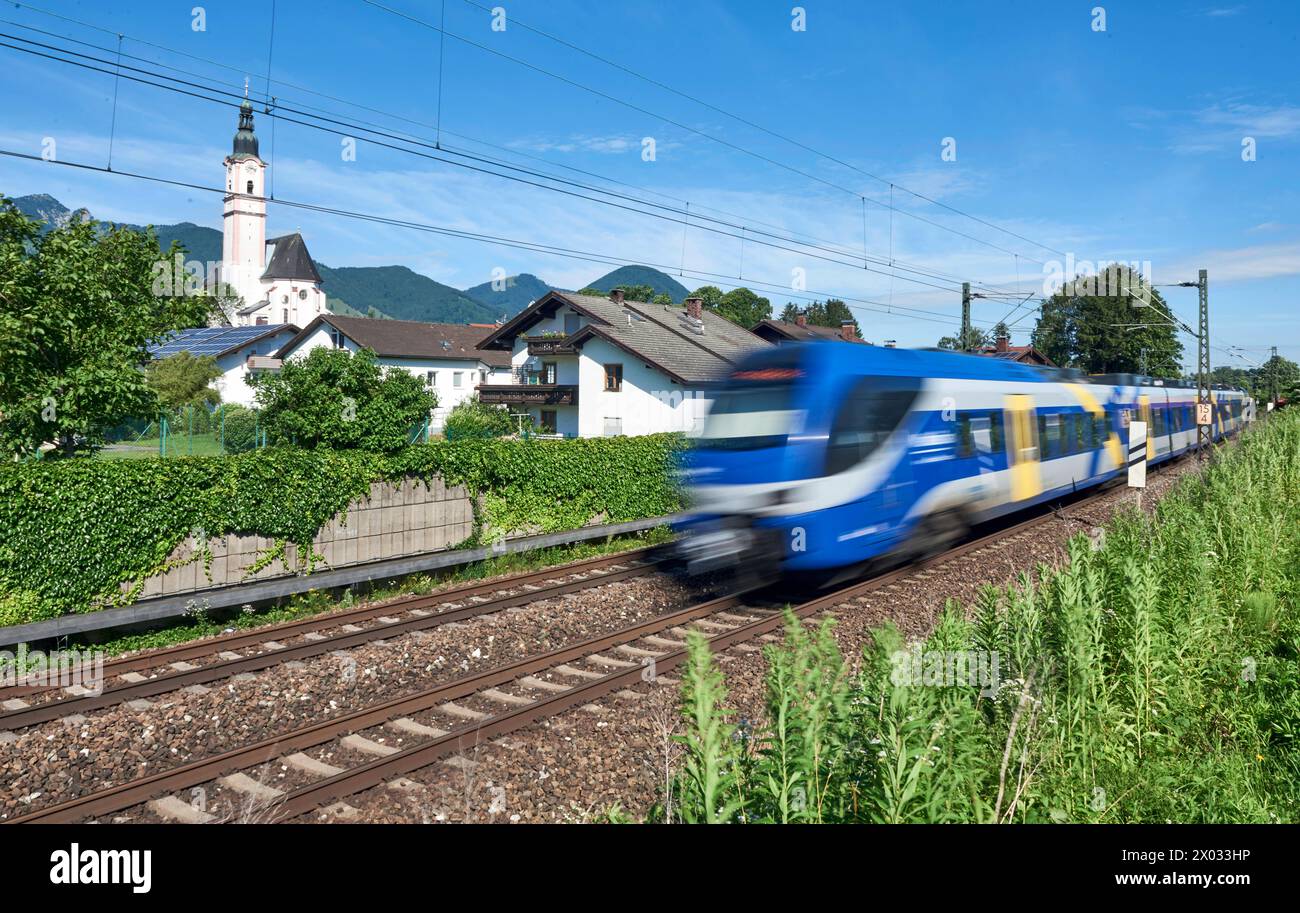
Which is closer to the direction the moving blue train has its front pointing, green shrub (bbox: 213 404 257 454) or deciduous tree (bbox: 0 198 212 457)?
the deciduous tree

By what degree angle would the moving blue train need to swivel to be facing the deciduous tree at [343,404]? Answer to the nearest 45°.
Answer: approximately 45° to its right

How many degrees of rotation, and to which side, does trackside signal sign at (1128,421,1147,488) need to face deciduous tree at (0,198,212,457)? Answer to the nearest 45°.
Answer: approximately 45° to its right

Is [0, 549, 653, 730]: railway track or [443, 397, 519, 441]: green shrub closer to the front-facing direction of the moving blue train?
the railway track

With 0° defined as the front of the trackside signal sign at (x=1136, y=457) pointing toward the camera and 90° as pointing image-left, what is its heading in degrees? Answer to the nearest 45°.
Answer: approximately 0°

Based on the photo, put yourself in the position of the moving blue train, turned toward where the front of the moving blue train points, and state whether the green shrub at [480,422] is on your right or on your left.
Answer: on your right

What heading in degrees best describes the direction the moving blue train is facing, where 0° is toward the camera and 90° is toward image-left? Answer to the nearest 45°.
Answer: approximately 45°
